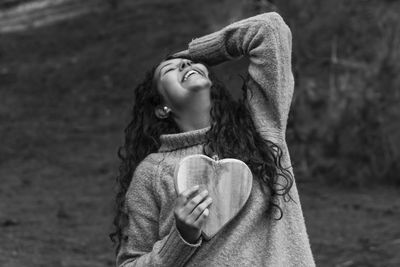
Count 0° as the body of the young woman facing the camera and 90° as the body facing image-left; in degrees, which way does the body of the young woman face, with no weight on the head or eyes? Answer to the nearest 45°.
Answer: approximately 0°

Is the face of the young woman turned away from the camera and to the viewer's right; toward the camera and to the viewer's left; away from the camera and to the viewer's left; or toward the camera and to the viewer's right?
toward the camera and to the viewer's right
